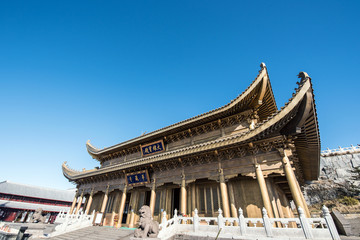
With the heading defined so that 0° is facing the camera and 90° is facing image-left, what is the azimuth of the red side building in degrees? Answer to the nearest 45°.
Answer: approximately 315°

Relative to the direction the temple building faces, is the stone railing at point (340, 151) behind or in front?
behind

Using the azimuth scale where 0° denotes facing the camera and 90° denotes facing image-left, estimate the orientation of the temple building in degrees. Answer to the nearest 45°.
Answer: approximately 45°
